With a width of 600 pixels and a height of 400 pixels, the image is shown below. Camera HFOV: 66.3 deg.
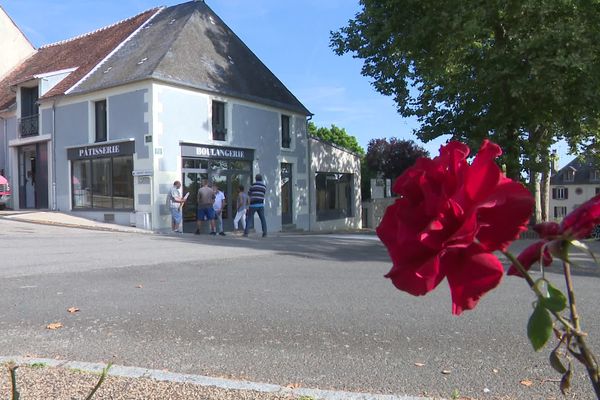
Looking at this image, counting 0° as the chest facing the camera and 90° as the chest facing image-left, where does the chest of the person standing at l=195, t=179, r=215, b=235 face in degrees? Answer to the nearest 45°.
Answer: approximately 180°

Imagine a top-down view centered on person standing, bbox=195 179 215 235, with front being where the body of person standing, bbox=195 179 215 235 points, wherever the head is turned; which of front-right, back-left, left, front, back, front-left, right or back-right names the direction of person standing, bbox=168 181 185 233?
front-left

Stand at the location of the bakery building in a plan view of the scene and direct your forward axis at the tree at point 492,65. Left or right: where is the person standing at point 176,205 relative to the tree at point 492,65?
right

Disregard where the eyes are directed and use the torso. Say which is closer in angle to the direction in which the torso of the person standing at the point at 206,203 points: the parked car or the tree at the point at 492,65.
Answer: the parked car

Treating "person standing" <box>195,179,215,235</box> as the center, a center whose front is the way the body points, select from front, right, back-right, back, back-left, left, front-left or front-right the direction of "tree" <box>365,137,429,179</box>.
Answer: front-right

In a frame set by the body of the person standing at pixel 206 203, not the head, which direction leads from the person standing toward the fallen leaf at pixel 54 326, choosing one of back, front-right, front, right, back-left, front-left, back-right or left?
back

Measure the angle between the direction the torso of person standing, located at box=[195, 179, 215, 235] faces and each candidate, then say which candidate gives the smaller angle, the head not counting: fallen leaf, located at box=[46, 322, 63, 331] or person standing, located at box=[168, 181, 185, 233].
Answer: the person standing

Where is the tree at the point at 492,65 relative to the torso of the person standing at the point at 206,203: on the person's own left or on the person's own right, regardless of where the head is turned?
on the person's own right
